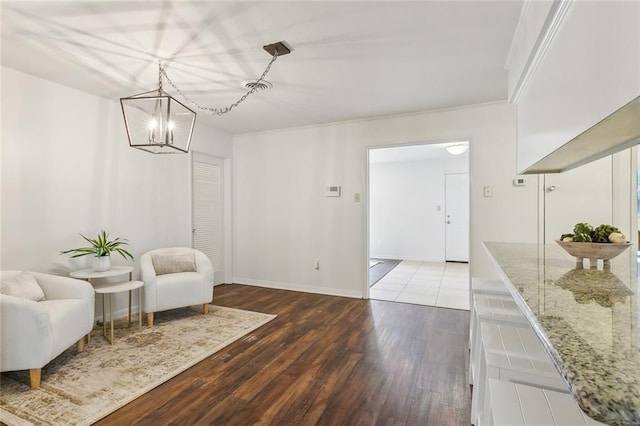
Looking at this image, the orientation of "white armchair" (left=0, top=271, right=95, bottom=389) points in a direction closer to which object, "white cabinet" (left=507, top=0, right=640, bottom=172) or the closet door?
the white cabinet

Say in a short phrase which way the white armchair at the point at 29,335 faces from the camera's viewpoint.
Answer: facing the viewer and to the right of the viewer

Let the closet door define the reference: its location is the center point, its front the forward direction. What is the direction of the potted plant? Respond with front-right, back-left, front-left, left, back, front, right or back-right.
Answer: right

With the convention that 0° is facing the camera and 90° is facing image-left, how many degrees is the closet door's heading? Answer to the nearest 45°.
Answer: approximately 315°

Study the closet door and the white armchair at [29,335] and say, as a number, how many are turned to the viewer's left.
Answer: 0

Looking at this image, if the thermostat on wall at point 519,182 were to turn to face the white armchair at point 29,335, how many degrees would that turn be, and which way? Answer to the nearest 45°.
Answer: approximately 45° to its right

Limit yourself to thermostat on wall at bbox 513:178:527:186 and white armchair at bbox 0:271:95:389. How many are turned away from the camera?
0

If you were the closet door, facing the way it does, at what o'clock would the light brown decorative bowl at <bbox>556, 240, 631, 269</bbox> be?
The light brown decorative bowl is roughly at 1 o'clock from the closet door.

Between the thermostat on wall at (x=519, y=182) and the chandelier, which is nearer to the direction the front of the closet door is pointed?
the thermostat on wall

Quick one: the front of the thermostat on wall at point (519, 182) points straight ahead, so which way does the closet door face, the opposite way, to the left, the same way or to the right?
to the left

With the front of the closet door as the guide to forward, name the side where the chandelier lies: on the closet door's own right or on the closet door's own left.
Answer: on the closet door's own right

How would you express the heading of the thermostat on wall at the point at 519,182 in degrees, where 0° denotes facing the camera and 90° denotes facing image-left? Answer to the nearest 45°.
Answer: approximately 0°
